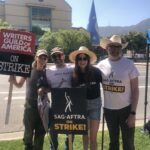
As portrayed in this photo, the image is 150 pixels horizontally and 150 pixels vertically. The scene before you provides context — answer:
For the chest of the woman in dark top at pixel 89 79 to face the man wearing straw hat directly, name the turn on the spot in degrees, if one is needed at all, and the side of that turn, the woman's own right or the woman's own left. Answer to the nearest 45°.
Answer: approximately 90° to the woman's own left

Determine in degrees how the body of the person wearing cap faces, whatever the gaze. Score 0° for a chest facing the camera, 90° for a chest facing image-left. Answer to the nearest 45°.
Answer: approximately 0°

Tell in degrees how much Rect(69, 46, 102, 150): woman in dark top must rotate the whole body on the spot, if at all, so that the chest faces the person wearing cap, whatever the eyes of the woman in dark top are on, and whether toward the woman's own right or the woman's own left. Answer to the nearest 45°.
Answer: approximately 90° to the woman's own right

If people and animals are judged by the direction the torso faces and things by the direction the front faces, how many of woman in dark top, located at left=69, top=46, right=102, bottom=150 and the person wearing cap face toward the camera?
2

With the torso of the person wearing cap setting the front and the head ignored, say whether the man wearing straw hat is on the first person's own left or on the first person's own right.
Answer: on the first person's own left

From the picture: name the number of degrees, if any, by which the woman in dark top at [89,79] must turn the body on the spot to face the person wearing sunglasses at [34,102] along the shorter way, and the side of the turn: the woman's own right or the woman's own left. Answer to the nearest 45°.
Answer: approximately 90° to the woman's own right
